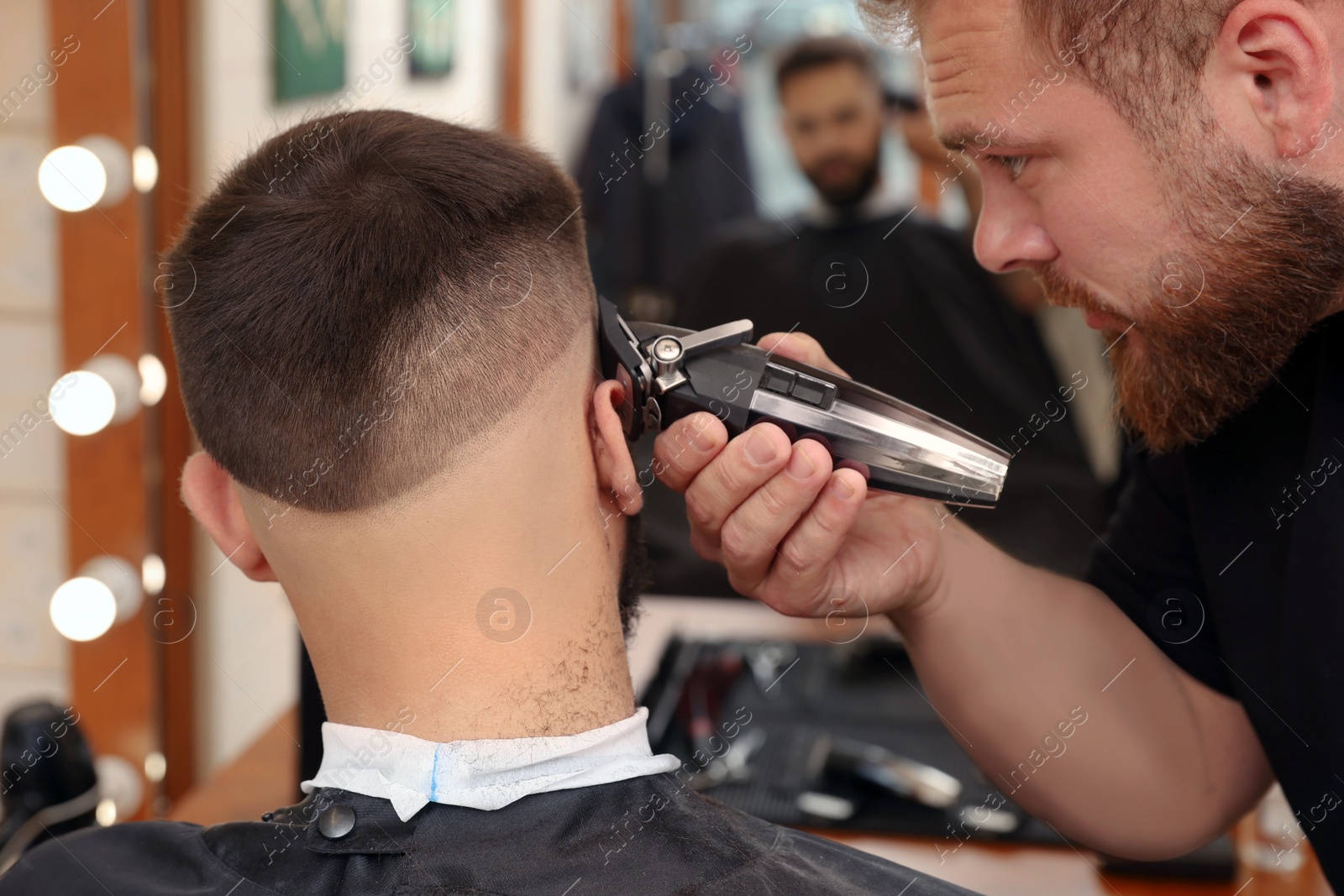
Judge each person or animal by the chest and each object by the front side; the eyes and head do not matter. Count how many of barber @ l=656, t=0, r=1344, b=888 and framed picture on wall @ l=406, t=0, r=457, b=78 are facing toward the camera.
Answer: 1

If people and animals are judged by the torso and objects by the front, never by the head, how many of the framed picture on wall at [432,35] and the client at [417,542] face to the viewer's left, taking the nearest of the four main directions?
0

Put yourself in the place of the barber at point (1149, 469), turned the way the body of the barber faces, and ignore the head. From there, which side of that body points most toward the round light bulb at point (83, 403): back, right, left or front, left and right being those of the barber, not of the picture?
front

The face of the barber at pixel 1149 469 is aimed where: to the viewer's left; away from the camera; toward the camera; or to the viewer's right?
to the viewer's left

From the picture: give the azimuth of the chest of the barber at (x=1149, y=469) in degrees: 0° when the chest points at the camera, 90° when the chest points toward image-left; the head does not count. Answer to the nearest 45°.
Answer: approximately 90°

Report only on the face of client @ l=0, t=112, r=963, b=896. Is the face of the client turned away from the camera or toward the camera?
away from the camera

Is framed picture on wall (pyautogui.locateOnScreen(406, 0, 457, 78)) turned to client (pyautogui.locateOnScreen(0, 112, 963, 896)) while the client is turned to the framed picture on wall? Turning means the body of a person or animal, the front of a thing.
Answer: yes

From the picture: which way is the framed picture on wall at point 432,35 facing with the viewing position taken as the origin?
facing the viewer

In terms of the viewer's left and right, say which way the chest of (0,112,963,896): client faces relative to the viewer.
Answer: facing away from the viewer
